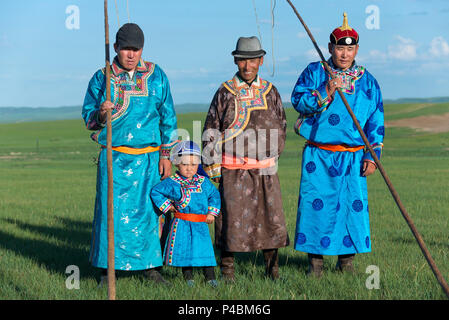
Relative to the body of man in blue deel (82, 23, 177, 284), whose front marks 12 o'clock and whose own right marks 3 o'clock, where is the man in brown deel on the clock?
The man in brown deel is roughly at 9 o'clock from the man in blue deel.

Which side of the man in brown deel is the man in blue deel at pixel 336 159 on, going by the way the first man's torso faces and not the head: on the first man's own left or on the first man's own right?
on the first man's own left

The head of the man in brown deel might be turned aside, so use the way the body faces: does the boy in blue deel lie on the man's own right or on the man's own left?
on the man's own right

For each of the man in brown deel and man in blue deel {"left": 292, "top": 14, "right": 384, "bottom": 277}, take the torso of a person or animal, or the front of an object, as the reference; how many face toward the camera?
2

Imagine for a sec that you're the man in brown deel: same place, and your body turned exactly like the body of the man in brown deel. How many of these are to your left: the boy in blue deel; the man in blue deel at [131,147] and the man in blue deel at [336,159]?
1

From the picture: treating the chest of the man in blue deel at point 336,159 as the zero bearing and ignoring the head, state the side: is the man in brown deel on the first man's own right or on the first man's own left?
on the first man's own right

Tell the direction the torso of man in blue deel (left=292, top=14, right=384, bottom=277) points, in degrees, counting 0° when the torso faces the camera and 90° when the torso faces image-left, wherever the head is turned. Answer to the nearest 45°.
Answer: approximately 0°

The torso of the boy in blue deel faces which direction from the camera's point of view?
toward the camera

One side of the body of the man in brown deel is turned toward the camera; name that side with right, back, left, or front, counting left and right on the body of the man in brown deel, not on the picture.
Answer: front

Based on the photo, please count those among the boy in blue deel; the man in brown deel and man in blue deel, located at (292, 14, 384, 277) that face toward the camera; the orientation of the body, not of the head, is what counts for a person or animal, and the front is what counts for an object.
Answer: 3

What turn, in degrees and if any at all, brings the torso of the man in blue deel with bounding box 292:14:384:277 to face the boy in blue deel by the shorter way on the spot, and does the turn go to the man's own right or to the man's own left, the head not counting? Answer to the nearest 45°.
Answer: approximately 45° to the man's own right
